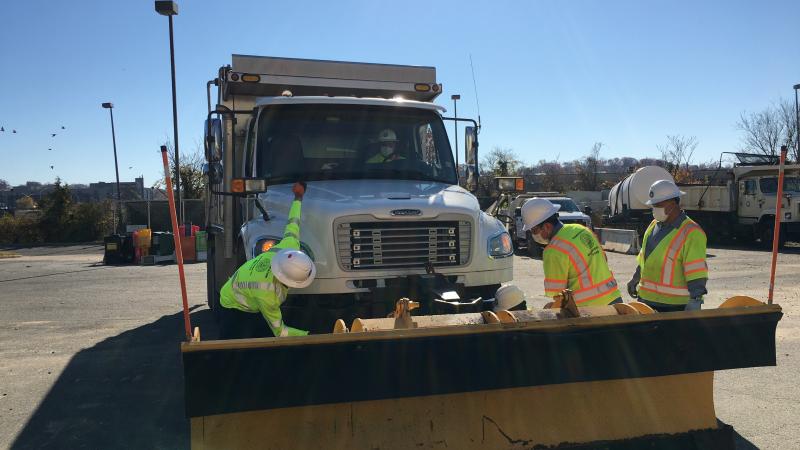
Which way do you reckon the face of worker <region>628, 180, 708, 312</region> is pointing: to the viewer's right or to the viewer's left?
to the viewer's left

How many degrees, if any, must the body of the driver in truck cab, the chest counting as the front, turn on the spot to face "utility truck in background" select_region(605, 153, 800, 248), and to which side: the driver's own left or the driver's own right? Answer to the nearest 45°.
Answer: approximately 135° to the driver's own left

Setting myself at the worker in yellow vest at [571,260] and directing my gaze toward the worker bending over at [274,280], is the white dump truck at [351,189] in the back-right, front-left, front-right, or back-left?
front-right

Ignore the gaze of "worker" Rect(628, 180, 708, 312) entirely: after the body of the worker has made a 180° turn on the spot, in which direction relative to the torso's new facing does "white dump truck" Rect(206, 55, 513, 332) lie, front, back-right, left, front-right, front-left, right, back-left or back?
back-left

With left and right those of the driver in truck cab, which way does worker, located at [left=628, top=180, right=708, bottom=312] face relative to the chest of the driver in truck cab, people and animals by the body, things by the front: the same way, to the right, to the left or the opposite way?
to the right

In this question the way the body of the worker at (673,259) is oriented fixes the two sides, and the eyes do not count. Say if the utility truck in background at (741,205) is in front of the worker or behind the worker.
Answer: behind

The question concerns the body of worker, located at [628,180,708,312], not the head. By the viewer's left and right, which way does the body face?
facing the viewer and to the left of the viewer

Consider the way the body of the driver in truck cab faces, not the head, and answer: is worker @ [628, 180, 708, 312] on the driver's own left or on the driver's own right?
on the driver's own left

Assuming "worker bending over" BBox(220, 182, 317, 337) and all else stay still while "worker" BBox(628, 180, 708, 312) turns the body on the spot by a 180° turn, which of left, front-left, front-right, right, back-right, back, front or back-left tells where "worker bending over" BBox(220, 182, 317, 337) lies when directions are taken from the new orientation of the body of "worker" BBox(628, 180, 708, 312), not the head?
back

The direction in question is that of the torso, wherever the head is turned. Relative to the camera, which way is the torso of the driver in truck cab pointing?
toward the camera

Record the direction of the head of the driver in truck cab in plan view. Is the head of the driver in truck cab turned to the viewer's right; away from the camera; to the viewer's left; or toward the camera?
toward the camera
